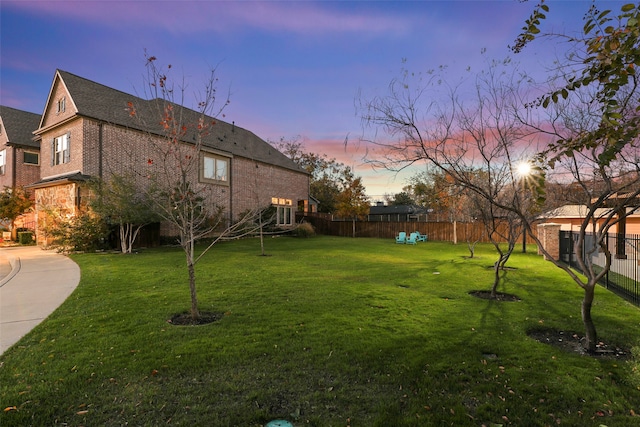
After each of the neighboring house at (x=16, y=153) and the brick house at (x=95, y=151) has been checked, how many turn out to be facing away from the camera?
0

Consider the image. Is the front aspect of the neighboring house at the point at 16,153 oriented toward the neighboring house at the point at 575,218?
no

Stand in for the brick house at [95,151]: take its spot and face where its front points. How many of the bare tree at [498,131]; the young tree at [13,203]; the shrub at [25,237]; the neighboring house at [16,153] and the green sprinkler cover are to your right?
3

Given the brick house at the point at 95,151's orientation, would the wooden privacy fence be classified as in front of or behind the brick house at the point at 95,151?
behind

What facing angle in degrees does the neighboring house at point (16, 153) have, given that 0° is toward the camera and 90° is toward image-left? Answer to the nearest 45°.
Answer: approximately 45°

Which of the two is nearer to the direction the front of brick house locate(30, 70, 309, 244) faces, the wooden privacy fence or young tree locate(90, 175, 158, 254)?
the young tree

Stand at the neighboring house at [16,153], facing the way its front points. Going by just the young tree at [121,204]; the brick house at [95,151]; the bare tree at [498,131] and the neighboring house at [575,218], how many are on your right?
0

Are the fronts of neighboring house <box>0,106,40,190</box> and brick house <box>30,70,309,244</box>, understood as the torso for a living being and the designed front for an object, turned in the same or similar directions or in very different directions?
same or similar directions

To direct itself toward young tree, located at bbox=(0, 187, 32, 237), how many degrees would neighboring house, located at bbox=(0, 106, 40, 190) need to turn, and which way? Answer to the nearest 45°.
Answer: approximately 45° to its left
